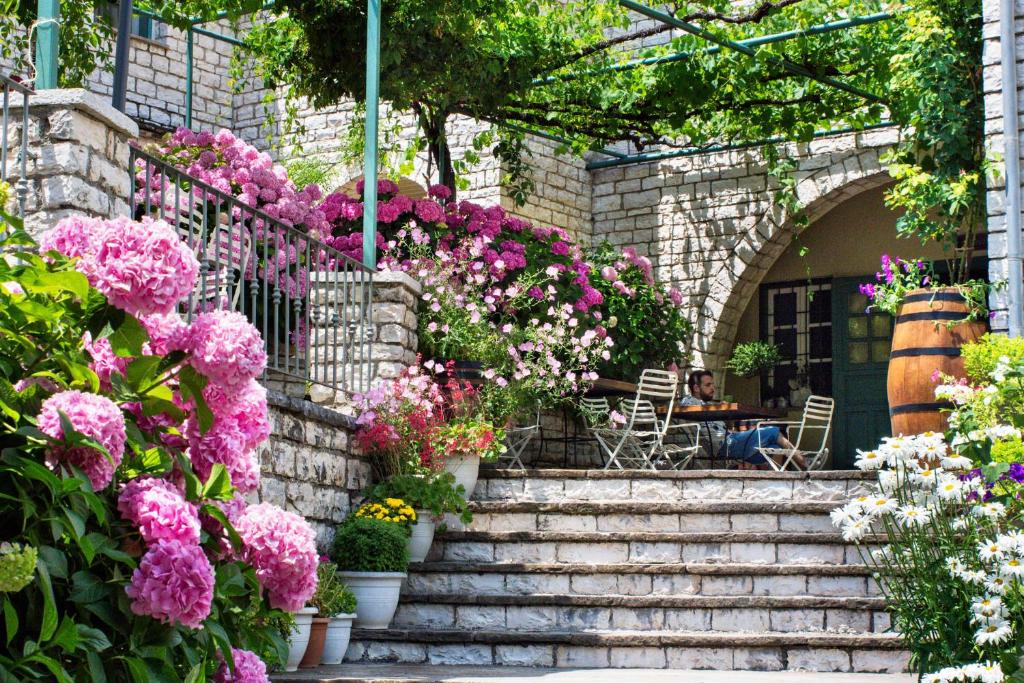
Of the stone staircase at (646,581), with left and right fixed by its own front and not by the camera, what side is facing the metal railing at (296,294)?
right

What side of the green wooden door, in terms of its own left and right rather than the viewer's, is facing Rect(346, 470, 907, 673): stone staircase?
front

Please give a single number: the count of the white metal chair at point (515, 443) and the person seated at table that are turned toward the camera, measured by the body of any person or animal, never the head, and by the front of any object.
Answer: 0

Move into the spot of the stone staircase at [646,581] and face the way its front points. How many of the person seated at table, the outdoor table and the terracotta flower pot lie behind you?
2

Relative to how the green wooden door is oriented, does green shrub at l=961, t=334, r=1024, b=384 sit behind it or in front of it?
in front

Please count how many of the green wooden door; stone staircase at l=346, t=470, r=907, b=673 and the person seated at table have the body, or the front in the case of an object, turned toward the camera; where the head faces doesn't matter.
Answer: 2

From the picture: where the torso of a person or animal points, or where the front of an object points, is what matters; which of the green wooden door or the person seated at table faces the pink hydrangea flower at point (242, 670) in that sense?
the green wooden door

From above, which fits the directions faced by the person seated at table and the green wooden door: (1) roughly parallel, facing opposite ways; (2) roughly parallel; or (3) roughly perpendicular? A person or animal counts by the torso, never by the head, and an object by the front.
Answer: roughly perpendicular

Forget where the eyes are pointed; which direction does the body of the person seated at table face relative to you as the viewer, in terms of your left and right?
facing to the right of the viewer
